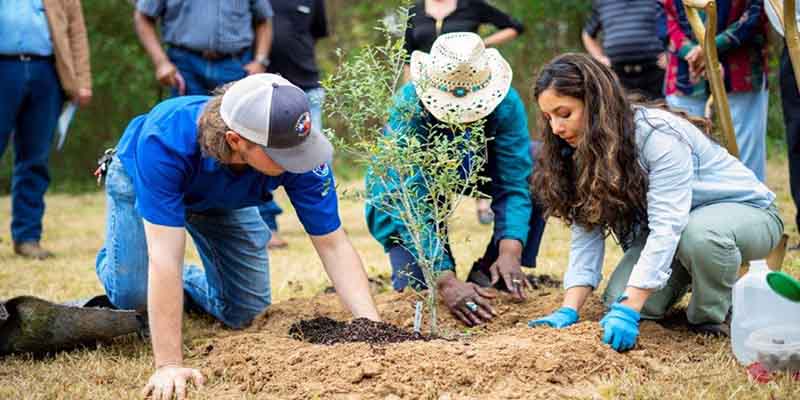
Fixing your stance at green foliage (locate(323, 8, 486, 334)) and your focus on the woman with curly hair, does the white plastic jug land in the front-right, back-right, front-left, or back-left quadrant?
front-right

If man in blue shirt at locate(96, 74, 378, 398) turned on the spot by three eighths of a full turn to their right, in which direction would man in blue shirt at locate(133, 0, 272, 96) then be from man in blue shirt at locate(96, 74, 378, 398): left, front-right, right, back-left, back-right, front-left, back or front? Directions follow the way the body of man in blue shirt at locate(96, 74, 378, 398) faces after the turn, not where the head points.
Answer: right

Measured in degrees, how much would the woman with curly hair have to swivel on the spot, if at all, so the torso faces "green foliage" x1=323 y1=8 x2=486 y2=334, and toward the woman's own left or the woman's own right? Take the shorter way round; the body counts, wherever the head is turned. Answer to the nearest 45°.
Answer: approximately 45° to the woman's own right

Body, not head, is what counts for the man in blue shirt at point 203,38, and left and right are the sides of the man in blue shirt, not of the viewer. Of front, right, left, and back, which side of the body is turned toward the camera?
front

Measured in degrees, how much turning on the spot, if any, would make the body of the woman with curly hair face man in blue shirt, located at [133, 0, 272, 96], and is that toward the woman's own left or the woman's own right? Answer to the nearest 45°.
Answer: approximately 90° to the woman's own right

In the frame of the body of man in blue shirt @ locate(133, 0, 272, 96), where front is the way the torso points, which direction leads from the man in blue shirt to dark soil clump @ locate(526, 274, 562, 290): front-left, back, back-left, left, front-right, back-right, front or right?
front-left

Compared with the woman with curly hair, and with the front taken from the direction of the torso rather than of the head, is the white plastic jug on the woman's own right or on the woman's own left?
on the woman's own left

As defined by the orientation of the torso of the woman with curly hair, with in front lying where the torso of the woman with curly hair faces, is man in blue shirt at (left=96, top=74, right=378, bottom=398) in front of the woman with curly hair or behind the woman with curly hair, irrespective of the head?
in front

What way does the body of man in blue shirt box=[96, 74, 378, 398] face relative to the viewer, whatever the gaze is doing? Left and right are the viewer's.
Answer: facing the viewer and to the right of the viewer

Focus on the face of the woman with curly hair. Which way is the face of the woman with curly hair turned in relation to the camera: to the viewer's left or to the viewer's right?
to the viewer's left

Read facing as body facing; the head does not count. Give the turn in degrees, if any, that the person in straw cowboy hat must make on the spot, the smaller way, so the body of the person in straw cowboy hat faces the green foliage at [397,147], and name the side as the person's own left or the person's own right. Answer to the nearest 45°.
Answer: approximately 45° to the person's own right

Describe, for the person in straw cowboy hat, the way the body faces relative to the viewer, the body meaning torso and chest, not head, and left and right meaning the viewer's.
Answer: facing the viewer

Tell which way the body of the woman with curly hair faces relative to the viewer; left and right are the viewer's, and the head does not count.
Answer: facing the viewer and to the left of the viewer

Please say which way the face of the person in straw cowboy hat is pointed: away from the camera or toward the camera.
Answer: toward the camera

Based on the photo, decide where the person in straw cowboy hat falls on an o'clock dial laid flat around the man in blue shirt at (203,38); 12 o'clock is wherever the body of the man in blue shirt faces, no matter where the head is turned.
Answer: The person in straw cowboy hat is roughly at 11 o'clock from the man in blue shirt.

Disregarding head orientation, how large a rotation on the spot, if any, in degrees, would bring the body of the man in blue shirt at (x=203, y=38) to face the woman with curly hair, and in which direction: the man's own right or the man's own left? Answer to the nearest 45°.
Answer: approximately 45° to the man's own left

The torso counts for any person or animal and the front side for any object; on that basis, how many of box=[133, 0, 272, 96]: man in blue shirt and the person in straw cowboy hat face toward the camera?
2
